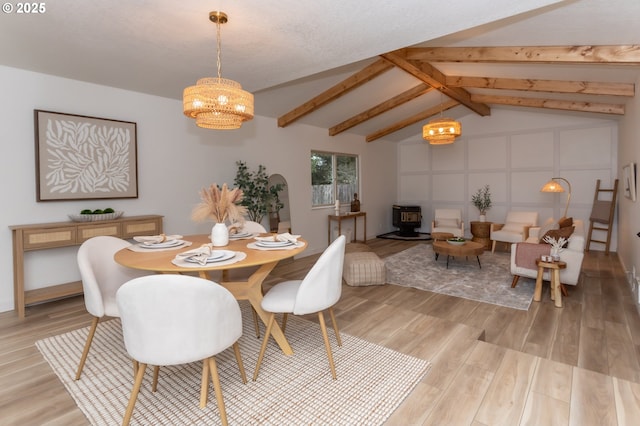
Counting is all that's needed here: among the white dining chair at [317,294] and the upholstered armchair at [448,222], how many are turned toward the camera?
1

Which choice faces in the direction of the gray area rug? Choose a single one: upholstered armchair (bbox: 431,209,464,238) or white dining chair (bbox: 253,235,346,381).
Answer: the upholstered armchair

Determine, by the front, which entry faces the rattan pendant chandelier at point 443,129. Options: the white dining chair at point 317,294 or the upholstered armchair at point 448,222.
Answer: the upholstered armchair

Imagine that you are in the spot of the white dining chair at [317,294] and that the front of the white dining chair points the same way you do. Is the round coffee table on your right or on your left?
on your right

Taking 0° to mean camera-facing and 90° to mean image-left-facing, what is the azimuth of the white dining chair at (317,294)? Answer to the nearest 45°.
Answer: approximately 90°

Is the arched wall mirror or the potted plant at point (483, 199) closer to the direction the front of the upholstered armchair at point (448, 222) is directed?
the arched wall mirror

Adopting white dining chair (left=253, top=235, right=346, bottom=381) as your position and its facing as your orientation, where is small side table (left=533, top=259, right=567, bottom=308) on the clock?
The small side table is roughly at 5 o'clock from the white dining chair.

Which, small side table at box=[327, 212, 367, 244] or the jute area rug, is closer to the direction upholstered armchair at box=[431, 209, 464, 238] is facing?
the jute area rug

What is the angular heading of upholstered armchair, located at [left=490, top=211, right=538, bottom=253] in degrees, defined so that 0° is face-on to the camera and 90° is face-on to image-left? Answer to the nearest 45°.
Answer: approximately 45°

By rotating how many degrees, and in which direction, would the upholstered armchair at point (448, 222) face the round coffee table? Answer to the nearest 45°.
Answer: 0° — it already faces it
